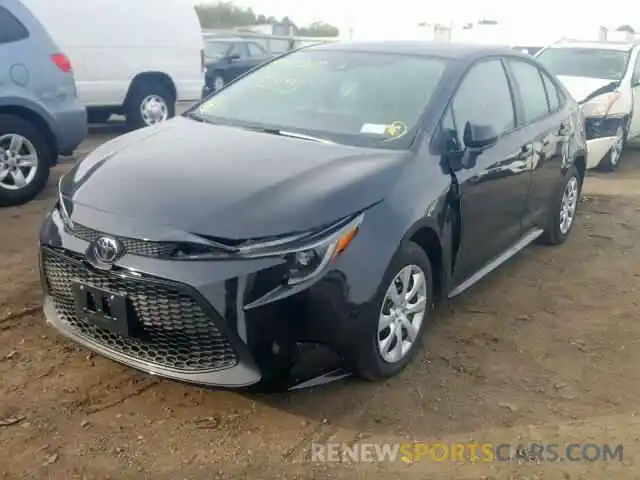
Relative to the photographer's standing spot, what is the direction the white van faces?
facing to the left of the viewer

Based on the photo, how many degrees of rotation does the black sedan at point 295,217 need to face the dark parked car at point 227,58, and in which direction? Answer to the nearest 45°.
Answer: approximately 135° to its right

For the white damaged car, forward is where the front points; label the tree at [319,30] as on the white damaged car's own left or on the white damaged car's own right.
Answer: on the white damaged car's own right

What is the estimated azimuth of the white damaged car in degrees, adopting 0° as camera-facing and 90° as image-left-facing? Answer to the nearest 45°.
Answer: approximately 45°

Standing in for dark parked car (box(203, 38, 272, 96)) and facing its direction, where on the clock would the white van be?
The white van is roughly at 11 o'clock from the dark parked car.

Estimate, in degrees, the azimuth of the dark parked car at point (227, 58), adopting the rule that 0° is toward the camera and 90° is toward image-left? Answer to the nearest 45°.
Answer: approximately 45°

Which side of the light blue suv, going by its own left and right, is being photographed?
left

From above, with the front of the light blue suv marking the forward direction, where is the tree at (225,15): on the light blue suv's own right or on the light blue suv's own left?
on the light blue suv's own right

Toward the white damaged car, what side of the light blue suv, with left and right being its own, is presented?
back

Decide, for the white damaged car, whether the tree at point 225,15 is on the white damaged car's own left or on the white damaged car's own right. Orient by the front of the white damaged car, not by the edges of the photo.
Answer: on the white damaged car's own right

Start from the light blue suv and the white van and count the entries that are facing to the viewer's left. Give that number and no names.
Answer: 2

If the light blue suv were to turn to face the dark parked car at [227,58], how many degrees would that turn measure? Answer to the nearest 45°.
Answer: approximately 90° to its right
